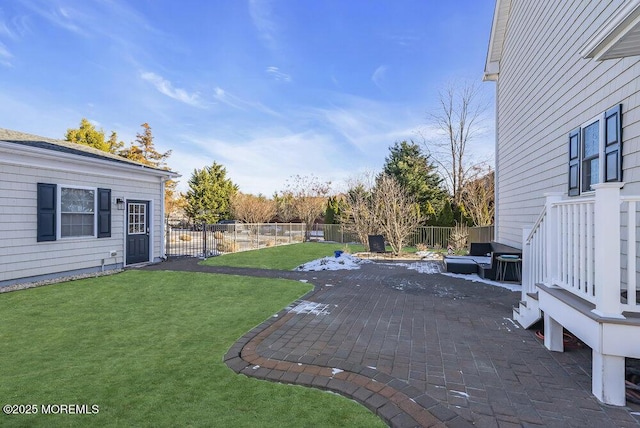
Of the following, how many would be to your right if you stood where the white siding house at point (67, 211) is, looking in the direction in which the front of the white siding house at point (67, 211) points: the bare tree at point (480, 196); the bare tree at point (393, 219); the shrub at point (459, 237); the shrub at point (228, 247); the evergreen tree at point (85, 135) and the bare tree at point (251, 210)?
0

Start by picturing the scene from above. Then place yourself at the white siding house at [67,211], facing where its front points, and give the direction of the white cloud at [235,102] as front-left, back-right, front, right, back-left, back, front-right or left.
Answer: left

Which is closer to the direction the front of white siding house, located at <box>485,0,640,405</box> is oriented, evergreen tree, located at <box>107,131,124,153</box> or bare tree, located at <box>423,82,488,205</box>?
the evergreen tree

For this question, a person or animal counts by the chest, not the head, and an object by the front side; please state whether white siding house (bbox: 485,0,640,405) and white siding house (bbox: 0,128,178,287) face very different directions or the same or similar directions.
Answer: very different directions

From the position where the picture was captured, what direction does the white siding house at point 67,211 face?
facing the viewer and to the right of the viewer

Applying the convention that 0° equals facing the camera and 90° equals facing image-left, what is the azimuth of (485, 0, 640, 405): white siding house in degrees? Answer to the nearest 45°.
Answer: approximately 45°

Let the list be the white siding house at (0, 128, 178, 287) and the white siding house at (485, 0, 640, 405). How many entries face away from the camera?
0

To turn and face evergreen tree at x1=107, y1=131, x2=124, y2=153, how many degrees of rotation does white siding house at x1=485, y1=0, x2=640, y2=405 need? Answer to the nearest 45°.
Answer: approximately 45° to its right

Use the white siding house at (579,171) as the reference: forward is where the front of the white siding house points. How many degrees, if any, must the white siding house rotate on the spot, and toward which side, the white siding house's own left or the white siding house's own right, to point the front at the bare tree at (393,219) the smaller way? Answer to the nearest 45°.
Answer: approximately 90° to the white siding house's own right

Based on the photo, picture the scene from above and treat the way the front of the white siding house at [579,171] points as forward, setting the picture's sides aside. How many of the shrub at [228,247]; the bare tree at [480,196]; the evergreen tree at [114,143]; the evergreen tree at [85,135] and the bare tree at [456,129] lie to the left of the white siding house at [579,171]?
0

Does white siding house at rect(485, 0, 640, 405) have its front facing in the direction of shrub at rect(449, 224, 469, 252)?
no

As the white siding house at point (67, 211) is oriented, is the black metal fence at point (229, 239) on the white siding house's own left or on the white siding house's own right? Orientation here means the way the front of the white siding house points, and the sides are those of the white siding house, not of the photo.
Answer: on the white siding house's own left

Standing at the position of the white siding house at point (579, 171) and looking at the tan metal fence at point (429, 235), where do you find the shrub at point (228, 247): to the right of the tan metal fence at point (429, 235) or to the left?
left

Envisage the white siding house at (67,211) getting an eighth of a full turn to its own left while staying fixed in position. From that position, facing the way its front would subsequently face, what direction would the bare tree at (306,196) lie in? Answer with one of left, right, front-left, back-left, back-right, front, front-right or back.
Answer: front-left

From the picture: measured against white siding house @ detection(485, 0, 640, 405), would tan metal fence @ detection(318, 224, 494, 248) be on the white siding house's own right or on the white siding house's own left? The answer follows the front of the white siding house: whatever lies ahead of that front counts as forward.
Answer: on the white siding house's own right

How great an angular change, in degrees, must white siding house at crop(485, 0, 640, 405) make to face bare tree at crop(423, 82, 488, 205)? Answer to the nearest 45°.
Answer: approximately 135° to its right

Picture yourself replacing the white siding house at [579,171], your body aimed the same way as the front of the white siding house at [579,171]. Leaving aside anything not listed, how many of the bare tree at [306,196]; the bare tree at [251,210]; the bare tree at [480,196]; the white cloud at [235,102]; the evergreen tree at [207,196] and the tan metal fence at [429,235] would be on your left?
0

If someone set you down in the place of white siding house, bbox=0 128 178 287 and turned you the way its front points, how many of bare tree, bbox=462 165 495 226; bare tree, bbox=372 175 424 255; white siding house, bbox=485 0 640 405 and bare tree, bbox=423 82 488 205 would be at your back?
0
